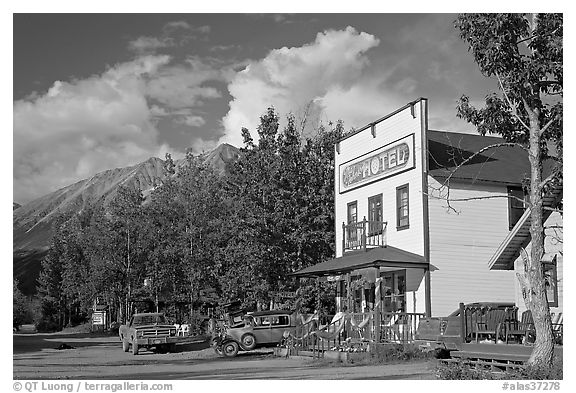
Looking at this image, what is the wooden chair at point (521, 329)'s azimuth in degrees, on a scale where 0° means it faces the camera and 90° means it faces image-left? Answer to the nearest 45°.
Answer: approximately 45°

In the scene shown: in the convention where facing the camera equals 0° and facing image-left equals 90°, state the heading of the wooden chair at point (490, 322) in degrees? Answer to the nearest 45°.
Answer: approximately 45°

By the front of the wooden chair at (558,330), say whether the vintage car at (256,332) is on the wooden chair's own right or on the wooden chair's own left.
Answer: on the wooden chair's own right

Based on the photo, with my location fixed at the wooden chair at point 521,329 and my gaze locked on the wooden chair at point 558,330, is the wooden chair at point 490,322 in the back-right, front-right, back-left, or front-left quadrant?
back-left

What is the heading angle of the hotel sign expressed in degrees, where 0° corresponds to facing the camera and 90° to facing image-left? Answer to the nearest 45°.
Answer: approximately 45°

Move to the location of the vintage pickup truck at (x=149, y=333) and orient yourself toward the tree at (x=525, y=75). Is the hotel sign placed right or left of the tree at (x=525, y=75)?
left

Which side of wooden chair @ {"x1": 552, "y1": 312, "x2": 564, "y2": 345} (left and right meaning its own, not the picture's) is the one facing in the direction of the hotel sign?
right
